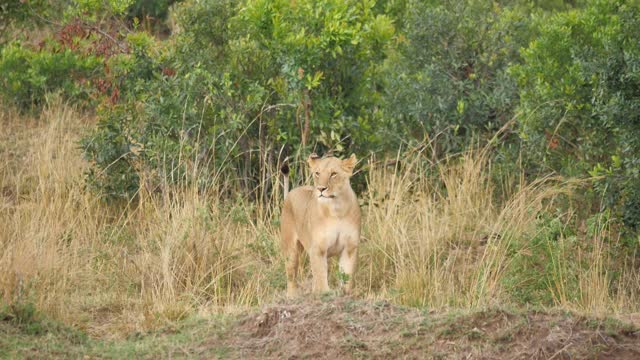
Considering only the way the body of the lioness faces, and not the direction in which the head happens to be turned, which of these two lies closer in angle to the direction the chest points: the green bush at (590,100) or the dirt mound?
the dirt mound

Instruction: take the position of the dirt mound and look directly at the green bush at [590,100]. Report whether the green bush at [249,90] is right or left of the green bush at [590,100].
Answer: left

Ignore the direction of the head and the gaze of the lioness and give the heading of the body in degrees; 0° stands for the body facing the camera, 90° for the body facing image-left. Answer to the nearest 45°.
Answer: approximately 315°

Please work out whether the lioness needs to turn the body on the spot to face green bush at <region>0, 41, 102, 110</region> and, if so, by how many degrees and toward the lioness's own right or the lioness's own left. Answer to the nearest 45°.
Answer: approximately 180°

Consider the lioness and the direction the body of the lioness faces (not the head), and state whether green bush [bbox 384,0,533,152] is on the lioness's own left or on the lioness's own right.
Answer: on the lioness's own left

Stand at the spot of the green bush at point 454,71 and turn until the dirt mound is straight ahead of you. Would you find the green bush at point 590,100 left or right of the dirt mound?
left

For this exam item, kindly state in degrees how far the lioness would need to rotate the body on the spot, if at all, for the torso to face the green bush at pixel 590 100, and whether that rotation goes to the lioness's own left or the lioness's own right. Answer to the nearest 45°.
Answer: approximately 90° to the lioness's own left

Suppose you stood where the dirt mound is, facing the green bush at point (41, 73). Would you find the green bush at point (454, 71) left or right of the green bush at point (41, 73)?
right

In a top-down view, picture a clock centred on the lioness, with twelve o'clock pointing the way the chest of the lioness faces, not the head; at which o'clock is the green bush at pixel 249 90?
The green bush is roughly at 7 o'clock from the lioness.
